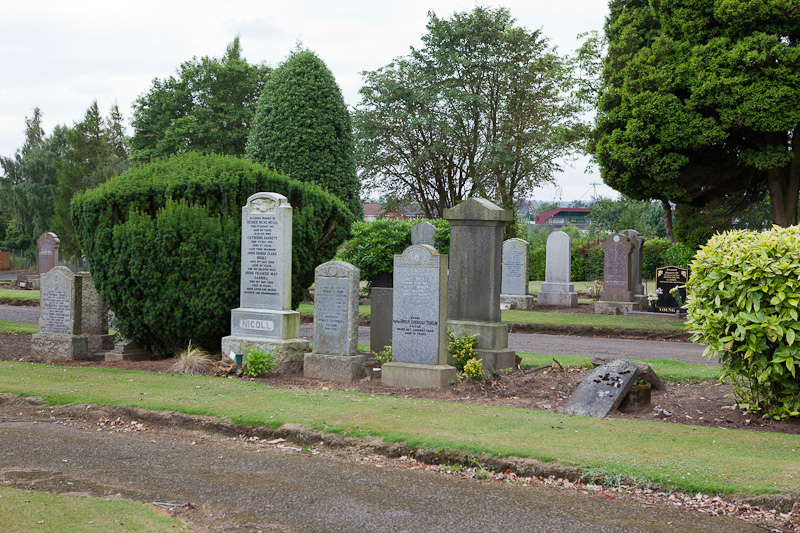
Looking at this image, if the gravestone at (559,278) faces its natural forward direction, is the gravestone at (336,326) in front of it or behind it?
in front

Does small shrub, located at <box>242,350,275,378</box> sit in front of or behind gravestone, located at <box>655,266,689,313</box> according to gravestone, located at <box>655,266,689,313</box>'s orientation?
in front

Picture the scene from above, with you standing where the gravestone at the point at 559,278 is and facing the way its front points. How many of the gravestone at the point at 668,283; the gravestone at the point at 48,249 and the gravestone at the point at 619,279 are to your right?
1

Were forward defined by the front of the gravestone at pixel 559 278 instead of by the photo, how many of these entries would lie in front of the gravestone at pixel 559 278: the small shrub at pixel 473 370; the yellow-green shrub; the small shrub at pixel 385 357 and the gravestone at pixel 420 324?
4

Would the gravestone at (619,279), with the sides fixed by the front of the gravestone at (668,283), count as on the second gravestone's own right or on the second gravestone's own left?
on the second gravestone's own right

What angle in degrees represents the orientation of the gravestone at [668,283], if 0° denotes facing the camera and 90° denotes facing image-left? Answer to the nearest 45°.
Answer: approximately 0°

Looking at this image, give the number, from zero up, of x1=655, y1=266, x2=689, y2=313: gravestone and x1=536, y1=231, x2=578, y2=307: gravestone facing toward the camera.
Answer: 2

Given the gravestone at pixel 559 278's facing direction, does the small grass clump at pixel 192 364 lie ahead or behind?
ahead
